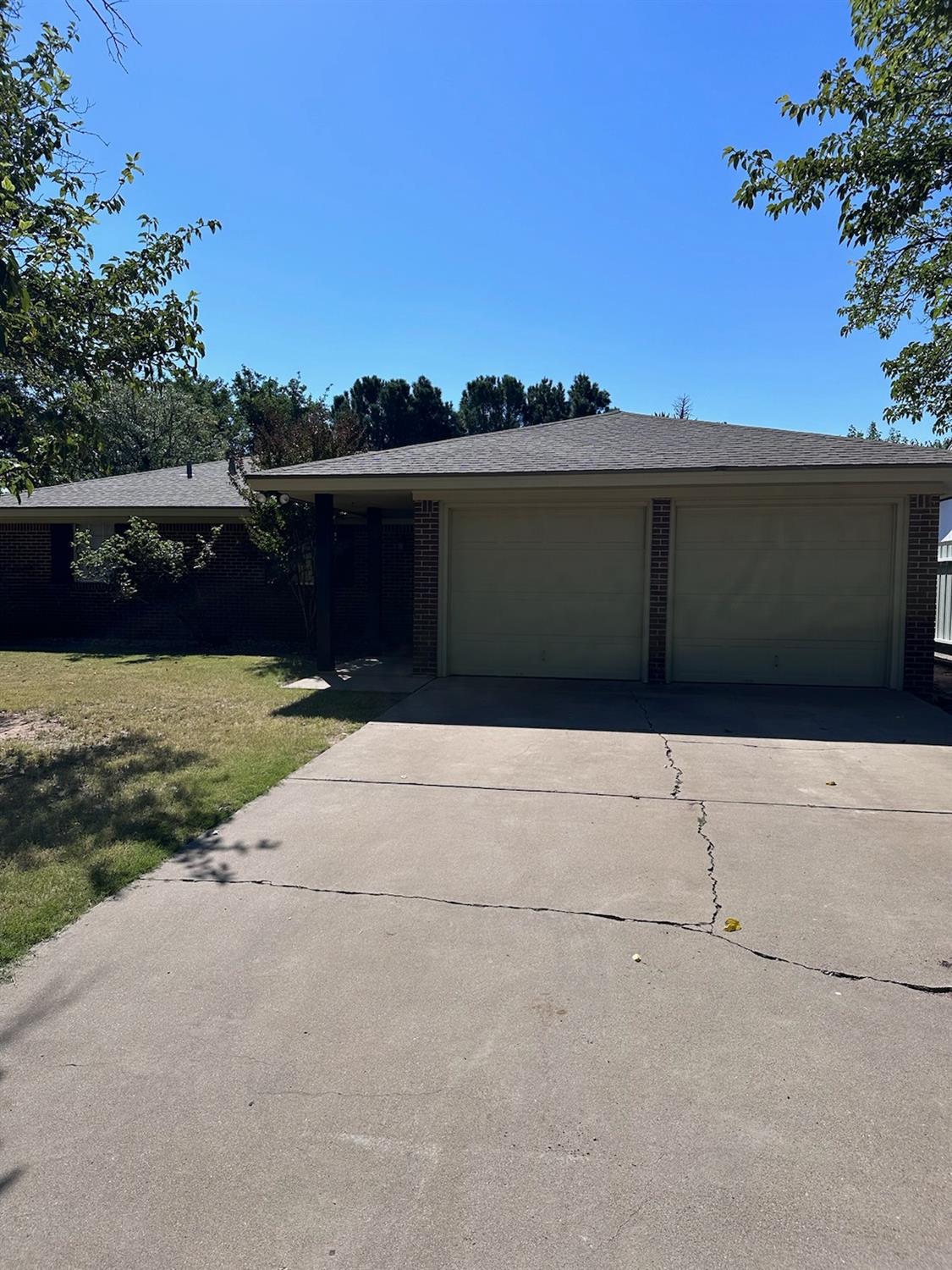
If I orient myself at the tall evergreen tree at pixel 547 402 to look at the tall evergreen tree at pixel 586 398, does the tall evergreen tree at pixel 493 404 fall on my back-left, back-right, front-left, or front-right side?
back-right

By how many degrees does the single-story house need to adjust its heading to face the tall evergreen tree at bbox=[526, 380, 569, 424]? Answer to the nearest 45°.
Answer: approximately 180°

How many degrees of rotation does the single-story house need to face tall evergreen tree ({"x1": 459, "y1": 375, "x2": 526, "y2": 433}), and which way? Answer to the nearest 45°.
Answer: approximately 180°

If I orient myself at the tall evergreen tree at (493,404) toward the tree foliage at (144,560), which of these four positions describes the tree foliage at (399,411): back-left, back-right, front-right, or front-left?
front-right

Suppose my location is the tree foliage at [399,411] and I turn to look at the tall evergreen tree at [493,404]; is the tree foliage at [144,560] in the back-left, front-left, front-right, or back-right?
back-right

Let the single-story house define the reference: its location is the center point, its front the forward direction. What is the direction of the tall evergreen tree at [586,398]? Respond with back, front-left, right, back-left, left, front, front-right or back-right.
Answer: back

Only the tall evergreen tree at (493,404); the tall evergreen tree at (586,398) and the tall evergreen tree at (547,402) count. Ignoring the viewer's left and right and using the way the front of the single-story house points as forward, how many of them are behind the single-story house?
3

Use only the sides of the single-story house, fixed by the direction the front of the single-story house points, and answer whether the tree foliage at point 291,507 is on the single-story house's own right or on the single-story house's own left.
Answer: on the single-story house's own right

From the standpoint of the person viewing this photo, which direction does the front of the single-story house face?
facing the viewer

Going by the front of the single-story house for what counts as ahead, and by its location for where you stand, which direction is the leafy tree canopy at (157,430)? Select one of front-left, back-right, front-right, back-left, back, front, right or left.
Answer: back-right

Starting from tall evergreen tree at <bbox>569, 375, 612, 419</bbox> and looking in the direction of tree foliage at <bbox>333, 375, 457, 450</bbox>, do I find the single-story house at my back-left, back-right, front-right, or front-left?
front-left

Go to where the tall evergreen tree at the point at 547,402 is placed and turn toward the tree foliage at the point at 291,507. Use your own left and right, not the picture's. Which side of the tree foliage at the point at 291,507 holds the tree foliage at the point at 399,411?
right

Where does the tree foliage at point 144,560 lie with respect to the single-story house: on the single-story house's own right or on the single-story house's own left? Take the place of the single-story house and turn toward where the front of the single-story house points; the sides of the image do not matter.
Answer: on the single-story house's own right
